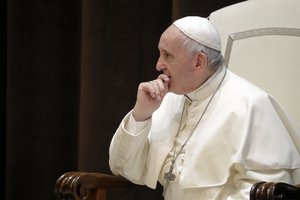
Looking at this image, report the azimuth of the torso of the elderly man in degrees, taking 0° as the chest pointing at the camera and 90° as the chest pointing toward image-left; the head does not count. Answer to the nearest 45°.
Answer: approximately 45°

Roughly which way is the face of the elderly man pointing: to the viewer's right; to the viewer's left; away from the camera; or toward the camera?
to the viewer's left

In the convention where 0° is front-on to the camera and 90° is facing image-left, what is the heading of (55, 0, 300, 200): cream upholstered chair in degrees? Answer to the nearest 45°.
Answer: approximately 45°
